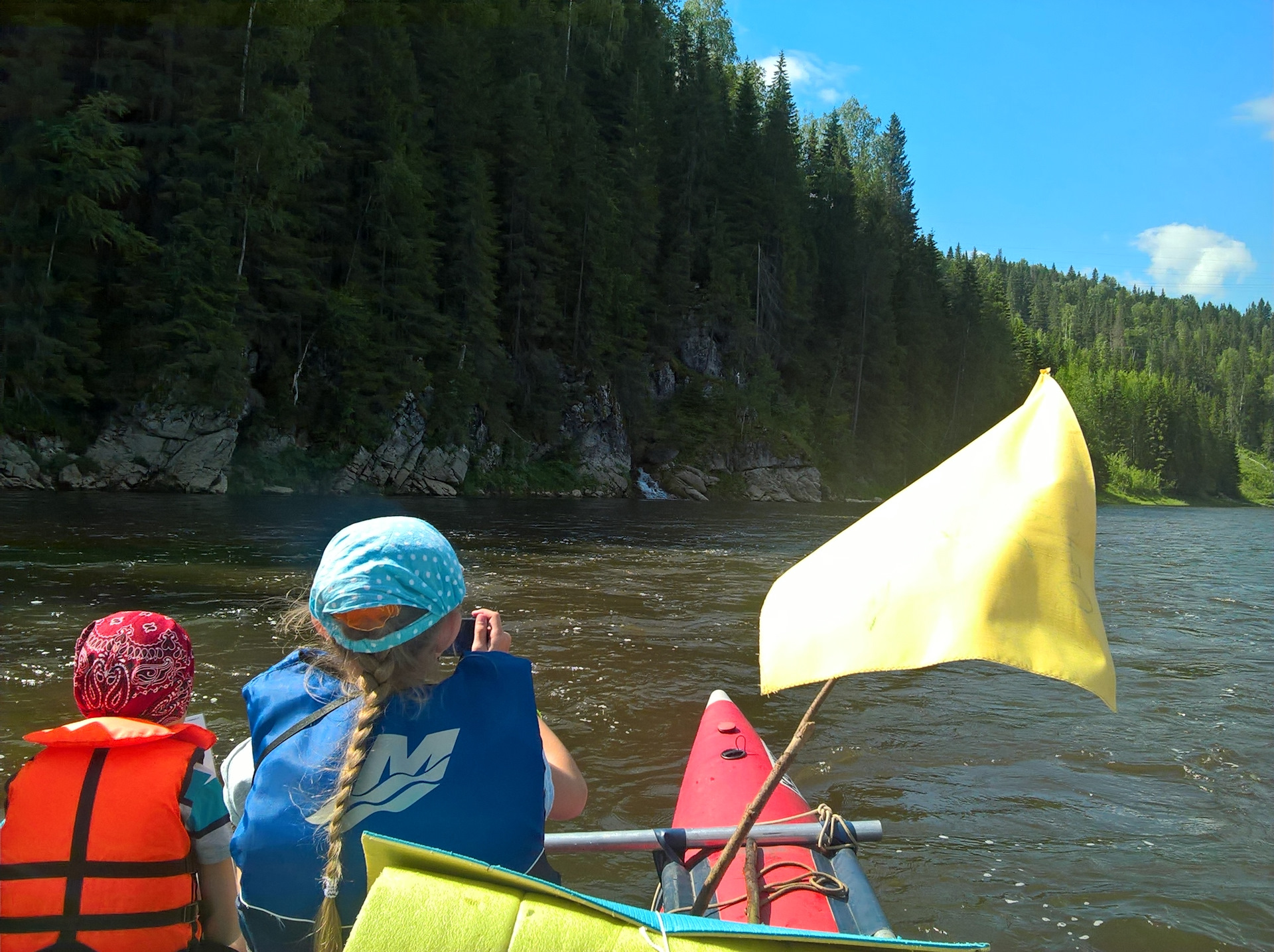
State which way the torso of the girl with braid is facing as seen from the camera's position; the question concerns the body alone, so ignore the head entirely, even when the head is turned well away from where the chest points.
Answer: away from the camera

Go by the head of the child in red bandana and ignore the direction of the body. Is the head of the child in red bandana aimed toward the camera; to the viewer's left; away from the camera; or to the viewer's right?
away from the camera

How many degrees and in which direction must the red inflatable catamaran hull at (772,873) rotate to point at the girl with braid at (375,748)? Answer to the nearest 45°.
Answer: approximately 135° to its left

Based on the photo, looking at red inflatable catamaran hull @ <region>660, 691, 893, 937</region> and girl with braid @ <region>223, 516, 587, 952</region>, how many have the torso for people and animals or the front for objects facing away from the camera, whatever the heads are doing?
2

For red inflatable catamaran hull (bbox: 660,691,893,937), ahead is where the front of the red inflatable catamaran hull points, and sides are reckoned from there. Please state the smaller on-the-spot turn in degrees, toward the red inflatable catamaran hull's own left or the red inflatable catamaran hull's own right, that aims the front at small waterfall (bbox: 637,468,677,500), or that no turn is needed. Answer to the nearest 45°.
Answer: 0° — it already faces it

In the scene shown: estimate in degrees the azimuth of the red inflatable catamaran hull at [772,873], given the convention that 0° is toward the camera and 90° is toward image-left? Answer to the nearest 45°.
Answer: approximately 180°

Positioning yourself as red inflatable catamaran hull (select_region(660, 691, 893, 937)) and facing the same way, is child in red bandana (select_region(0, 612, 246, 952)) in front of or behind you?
behind

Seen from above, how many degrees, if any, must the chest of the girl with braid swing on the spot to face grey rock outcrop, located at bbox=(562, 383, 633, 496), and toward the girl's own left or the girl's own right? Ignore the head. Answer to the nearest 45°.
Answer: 0° — they already face it

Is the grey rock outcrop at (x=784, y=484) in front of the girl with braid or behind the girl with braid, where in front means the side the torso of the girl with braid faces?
in front

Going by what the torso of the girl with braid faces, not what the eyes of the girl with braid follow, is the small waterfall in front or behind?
in front

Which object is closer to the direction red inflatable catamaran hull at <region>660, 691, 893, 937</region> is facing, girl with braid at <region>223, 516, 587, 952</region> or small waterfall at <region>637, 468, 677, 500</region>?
the small waterfall
